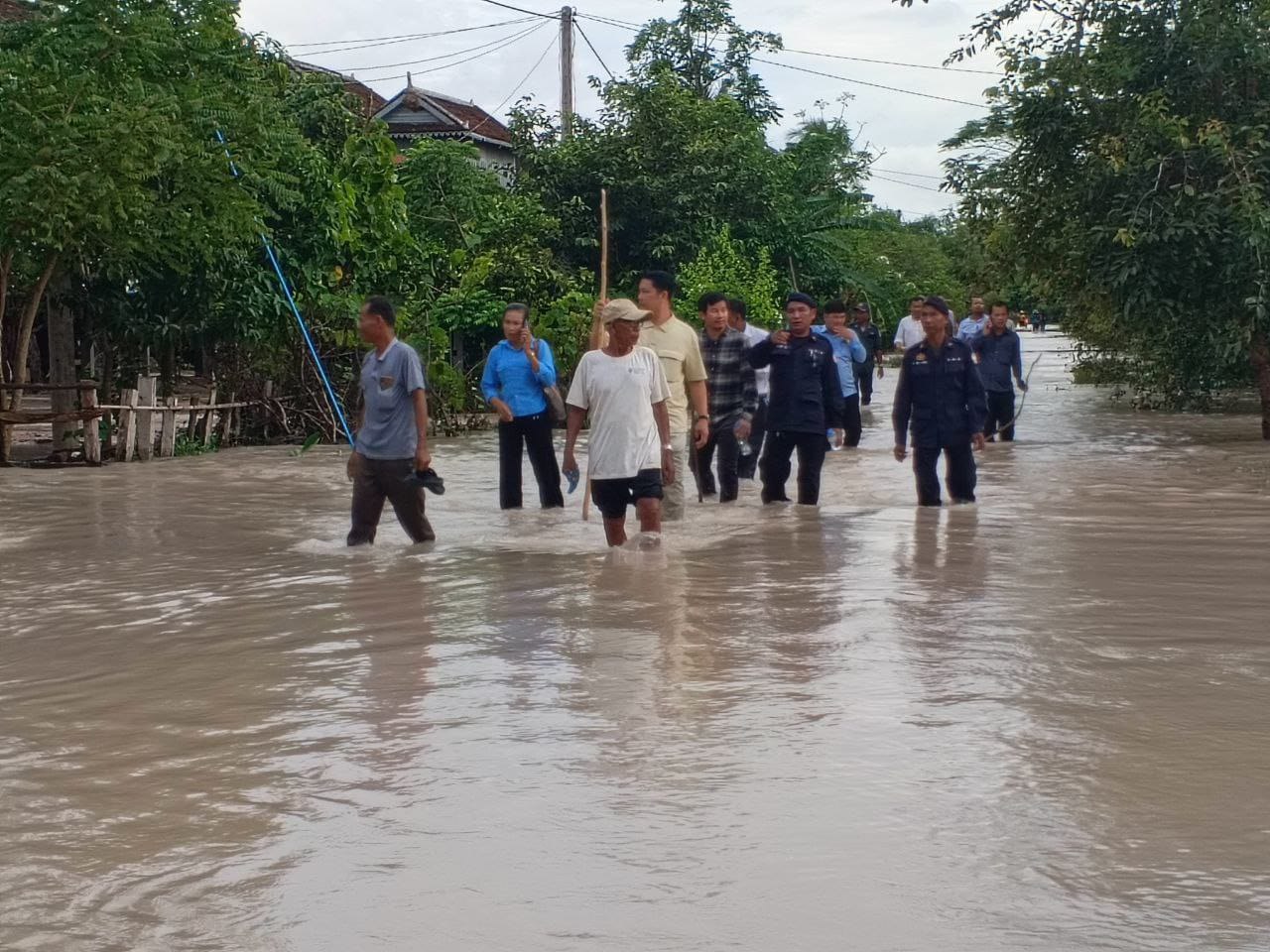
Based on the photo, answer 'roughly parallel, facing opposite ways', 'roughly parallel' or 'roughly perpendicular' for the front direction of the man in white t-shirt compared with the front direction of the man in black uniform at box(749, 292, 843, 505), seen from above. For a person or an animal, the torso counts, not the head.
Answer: roughly parallel

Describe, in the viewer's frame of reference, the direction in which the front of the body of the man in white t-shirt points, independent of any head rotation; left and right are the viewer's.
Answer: facing the viewer

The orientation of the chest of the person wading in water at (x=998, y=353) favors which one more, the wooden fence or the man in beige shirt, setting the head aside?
the man in beige shirt

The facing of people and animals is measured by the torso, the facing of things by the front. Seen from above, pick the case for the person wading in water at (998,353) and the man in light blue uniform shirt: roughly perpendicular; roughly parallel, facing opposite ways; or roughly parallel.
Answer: roughly parallel

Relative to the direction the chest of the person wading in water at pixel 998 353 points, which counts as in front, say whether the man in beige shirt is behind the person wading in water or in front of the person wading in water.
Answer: in front

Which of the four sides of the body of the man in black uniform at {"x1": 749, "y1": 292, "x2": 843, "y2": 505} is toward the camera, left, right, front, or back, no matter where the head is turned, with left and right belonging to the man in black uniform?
front

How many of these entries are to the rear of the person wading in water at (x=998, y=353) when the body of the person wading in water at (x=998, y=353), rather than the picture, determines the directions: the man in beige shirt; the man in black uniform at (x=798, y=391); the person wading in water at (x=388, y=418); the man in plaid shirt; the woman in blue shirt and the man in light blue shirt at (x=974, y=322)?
1

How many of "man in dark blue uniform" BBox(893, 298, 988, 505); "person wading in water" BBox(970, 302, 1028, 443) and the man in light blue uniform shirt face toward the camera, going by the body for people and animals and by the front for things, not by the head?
3

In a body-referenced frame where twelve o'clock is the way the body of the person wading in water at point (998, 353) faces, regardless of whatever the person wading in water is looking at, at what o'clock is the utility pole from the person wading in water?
The utility pole is roughly at 5 o'clock from the person wading in water.

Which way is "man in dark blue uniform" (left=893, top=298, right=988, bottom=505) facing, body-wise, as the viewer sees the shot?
toward the camera

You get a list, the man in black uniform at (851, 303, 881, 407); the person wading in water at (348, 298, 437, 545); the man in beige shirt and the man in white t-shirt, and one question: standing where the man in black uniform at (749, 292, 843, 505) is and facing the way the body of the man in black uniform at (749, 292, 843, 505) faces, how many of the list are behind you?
1

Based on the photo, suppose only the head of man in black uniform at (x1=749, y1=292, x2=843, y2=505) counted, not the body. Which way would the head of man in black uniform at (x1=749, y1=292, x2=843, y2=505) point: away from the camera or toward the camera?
toward the camera

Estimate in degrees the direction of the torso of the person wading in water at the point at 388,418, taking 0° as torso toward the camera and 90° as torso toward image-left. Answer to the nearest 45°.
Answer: approximately 45°
